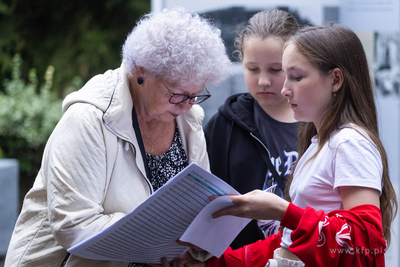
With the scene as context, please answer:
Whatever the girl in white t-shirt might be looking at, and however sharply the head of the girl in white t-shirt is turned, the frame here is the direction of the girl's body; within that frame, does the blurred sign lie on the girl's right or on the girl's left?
on the girl's right

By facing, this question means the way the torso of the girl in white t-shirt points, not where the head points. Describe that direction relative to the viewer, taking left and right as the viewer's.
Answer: facing to the left of the viewer

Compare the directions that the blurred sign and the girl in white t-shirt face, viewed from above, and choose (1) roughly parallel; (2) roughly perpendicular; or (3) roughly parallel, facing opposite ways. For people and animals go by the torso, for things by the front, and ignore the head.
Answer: roughly perpendicular

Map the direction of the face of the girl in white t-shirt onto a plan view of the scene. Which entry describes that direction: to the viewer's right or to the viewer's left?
to the viewer's left

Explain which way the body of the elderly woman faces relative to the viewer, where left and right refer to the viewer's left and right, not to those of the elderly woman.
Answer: facing the viewer and to the right of the viewer

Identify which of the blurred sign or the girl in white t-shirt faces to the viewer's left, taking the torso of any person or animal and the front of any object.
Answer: the girl in white t-shirt

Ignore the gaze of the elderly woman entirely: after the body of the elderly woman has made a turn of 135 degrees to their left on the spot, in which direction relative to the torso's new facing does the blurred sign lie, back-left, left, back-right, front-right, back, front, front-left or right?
front-right

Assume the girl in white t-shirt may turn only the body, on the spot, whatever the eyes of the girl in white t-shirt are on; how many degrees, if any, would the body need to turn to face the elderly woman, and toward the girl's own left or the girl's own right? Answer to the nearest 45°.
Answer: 0° — they already face them

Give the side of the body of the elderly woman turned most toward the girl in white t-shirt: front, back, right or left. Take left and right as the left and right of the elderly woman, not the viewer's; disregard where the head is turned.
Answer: front

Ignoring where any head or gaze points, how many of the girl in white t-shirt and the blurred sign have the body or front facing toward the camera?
1

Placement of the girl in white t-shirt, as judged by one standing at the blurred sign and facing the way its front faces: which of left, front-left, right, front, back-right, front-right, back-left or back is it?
front

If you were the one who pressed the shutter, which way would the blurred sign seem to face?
facing the viewer
